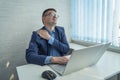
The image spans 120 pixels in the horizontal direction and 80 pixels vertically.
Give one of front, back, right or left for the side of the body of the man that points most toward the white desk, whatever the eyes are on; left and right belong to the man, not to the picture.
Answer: front

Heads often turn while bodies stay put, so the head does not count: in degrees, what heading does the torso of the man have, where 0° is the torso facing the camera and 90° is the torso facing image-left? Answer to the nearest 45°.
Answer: approximately 315°

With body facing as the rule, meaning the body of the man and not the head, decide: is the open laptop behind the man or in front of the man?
in front

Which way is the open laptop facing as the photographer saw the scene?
facing away from the viewer and to the left of the viewer

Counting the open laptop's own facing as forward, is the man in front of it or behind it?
in front

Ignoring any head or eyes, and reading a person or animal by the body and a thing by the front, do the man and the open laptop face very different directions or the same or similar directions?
very different directions
